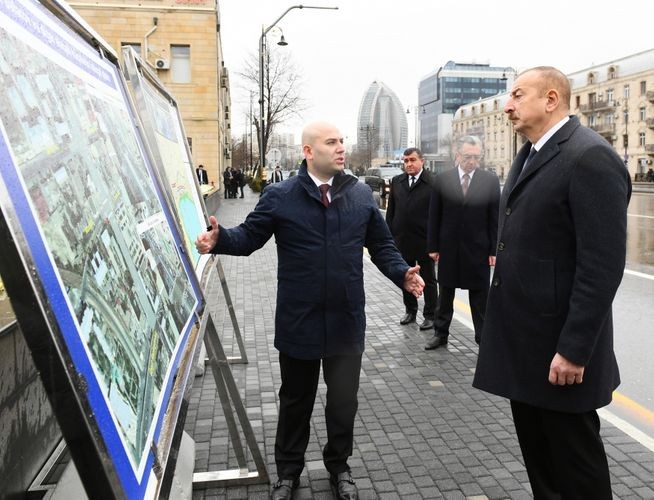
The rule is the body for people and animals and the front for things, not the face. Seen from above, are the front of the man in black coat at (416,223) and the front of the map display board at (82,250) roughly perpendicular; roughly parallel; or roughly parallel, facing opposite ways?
roughly perpendicular

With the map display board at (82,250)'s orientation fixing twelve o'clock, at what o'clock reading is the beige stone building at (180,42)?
The beige stone building is roughly at 8 o'clock from the map display board.

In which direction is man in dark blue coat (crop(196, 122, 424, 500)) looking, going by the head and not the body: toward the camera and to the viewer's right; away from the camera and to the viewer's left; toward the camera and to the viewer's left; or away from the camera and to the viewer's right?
toward the camera and to the viewer's right

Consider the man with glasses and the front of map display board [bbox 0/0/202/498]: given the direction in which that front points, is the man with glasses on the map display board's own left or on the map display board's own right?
on the map display board's own left

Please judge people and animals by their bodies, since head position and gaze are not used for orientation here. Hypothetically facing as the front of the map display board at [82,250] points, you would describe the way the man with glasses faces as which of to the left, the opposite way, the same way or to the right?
to the right

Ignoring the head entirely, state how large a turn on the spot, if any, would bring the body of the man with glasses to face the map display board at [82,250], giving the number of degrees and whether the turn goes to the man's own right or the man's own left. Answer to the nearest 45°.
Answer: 0° — they already face it

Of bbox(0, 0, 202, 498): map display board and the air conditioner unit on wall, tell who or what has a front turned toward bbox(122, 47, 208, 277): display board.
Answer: the air conditioner unit on wall

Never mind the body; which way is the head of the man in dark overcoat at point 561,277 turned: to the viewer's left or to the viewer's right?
to the viewer's left
